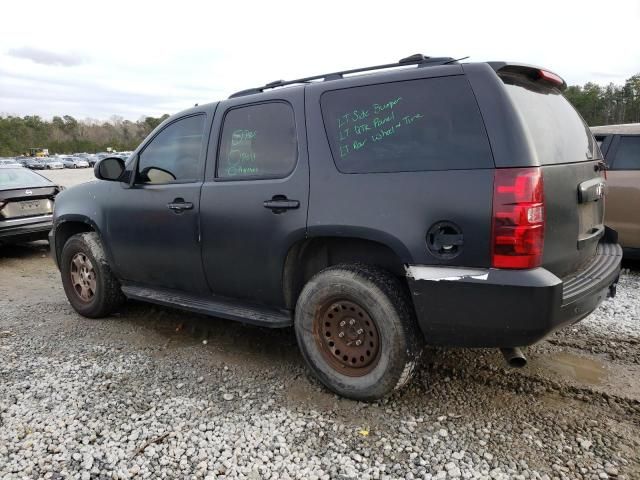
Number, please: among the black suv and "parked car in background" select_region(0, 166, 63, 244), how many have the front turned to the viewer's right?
0

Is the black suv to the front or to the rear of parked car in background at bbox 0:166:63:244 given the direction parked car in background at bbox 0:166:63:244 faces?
to the rear

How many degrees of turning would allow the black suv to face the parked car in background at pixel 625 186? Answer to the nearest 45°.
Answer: approximately 90° to its right

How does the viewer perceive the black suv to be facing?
facing away from the viewer and to the left of the viewer

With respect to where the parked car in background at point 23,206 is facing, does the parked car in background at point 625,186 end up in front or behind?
behind

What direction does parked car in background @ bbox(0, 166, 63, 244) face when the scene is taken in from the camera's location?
facing away from the viewer and to the left of the viewer

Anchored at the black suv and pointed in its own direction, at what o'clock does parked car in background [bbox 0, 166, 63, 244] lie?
The parked car in background is roughly at 12 o'clock from the black suv.
